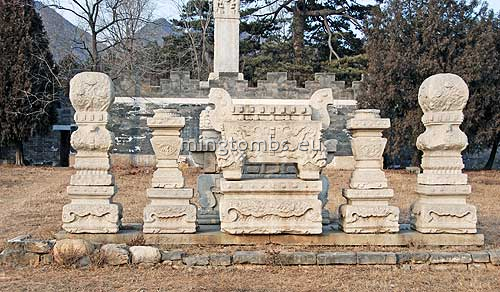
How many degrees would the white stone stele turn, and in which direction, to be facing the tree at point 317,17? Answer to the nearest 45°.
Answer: approximately 135° to its left

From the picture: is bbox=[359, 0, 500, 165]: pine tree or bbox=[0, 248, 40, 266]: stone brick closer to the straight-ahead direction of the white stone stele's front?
the stone brick

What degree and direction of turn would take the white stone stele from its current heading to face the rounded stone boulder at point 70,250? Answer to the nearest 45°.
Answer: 0° — it already faces it

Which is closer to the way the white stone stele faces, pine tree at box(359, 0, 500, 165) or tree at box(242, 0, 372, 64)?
the pine tree

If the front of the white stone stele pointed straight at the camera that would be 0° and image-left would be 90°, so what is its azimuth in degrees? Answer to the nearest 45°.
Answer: approximately 0°

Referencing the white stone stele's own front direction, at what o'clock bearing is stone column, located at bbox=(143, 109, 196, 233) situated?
The stone column is roughly at 12 o'clock from the white stone stele.

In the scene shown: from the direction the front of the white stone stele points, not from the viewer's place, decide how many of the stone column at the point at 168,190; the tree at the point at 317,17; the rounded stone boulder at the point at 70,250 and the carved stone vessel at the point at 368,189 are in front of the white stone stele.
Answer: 3

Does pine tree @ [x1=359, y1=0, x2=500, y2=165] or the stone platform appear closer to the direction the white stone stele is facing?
the stone platform

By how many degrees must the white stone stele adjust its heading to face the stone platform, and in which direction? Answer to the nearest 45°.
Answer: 0° — it already faces it

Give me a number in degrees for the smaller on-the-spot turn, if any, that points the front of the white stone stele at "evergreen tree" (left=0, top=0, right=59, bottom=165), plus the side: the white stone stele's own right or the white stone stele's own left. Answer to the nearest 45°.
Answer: approximately 90° to the white stone stele's own right
